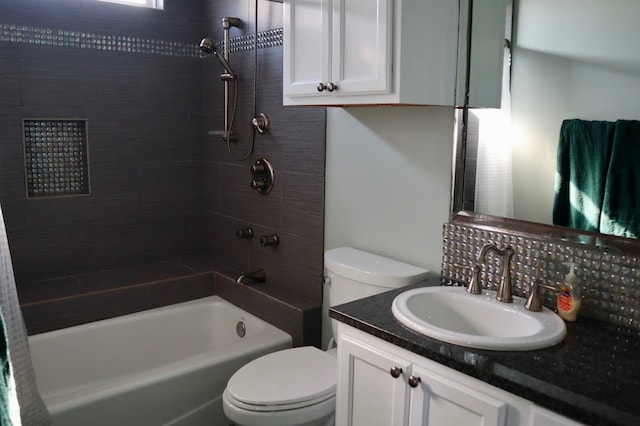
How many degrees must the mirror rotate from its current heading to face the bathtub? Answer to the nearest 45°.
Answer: approximately 45° to its right

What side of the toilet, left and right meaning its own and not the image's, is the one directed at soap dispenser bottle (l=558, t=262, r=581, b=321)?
left

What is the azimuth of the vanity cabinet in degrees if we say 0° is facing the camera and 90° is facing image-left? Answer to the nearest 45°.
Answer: approximately 45°

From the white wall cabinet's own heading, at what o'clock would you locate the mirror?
The mirror is roughly at 8 o'clock from the white wall cabinet.

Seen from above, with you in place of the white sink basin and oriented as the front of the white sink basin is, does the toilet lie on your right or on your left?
on your right
